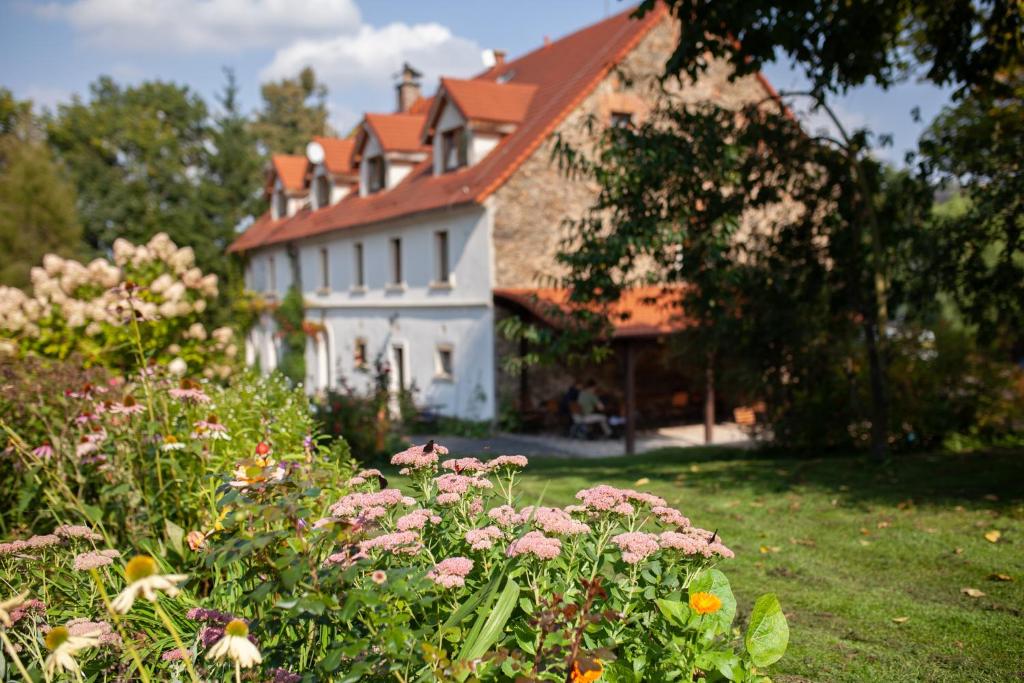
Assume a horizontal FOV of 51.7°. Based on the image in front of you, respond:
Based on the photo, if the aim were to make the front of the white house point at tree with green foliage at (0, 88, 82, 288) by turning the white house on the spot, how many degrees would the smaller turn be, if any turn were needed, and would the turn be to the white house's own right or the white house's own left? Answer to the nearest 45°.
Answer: approximately 90° to the white house's own right

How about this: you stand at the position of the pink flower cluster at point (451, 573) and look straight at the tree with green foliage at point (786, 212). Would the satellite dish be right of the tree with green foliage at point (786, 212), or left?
left
